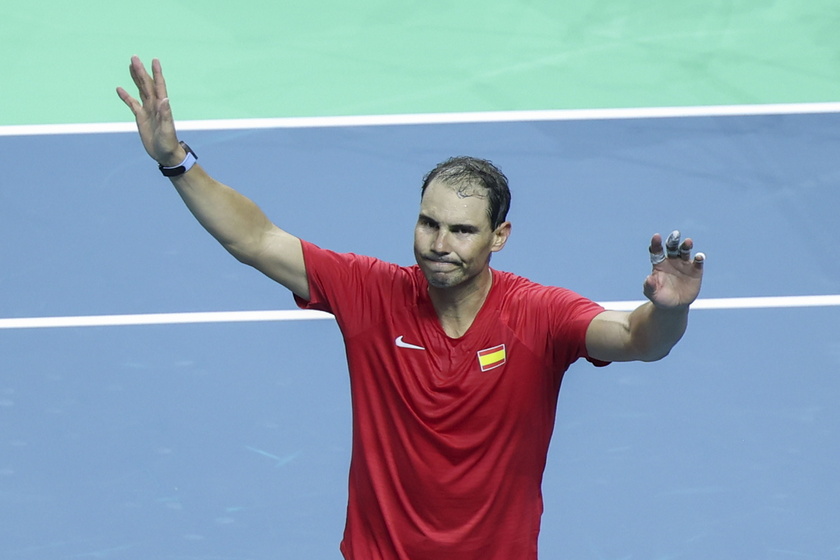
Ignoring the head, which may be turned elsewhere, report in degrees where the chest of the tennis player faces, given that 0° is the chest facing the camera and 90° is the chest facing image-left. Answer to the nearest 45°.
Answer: approximately 0°
